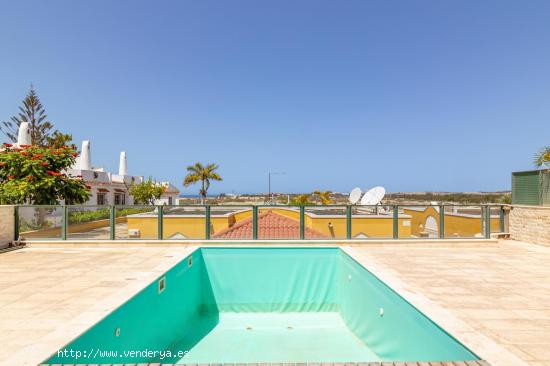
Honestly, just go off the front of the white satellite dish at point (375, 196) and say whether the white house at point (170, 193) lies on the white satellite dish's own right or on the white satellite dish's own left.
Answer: on the white satellite dish's own right

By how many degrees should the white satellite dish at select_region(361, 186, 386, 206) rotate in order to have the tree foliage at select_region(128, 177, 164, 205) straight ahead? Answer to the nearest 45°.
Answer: approximately 90° to its right

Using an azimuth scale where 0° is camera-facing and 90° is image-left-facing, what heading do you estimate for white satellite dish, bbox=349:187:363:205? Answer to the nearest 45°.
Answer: approximately 45°

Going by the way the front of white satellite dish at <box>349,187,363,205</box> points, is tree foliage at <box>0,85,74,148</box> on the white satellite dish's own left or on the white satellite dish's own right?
on the white satellite dish's own right

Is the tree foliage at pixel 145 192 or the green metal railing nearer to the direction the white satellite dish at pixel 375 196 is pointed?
the green metal railing

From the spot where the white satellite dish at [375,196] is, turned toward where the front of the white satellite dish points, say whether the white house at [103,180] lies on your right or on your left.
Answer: on your right

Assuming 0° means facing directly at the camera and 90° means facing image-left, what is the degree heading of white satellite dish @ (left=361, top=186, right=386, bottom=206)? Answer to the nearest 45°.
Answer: approximately 45°

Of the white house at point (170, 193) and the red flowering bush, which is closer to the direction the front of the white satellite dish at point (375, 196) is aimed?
the red flowering bush

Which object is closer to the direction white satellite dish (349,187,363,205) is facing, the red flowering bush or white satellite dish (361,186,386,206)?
the red flowering bush
